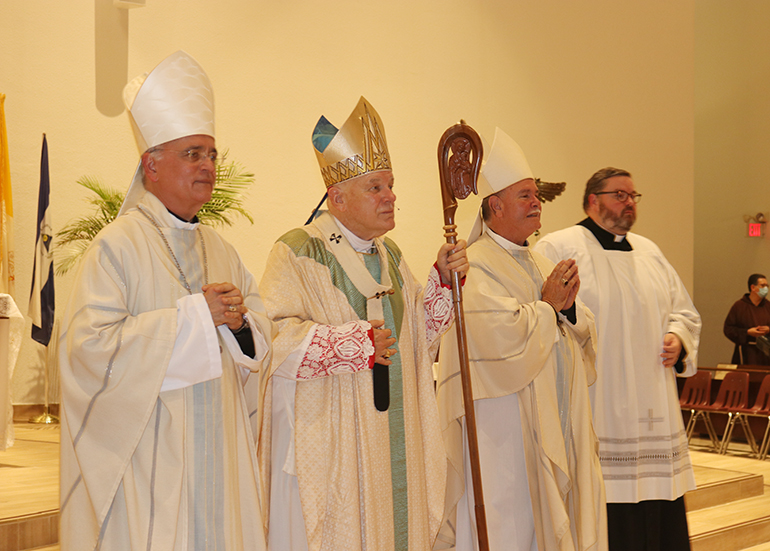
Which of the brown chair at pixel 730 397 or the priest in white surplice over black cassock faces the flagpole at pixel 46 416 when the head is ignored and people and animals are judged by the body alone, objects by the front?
the brown chair

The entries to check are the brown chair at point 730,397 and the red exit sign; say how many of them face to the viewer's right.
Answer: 0

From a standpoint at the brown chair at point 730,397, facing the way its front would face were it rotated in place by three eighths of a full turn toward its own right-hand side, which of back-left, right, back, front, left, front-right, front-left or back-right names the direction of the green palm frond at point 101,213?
back-left

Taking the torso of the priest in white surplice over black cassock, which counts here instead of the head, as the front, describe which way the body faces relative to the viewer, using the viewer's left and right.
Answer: facing the viewer and to the right of the viewer

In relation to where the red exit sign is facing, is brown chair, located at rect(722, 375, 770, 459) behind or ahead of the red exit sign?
ahead

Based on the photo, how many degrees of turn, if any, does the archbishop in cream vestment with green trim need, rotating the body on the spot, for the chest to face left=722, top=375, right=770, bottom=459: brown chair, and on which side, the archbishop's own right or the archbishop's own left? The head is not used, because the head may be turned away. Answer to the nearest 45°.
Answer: approximately 90° to the archbishop's own left

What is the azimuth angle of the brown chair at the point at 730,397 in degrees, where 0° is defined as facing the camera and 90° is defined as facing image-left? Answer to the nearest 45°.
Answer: approximately 45°
